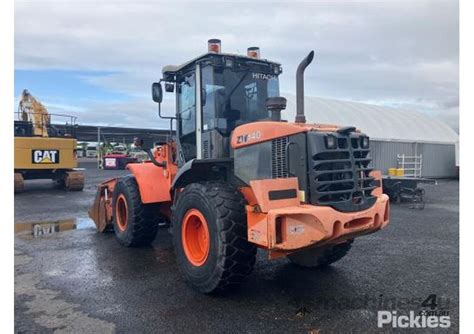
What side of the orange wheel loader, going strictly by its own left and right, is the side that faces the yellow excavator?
front

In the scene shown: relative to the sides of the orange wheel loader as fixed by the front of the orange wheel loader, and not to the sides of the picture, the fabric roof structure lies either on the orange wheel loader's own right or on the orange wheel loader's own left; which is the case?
on the orange wheel loader's own right

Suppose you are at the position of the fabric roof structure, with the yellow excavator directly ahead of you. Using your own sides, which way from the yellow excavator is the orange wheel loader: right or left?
left

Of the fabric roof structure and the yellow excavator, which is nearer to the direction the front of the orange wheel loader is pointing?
the yellow excavator

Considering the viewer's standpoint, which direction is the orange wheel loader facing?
facing away from the viewer and to the left of the viewer

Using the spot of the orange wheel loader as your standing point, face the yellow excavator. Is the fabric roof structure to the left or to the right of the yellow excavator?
right
